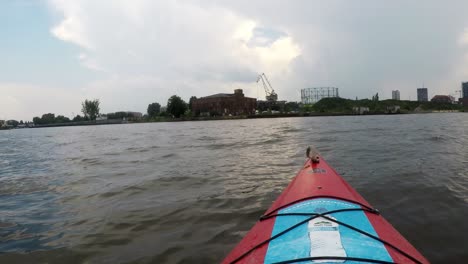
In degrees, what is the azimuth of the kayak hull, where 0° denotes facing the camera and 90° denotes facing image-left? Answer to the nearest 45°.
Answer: approximately 180°
